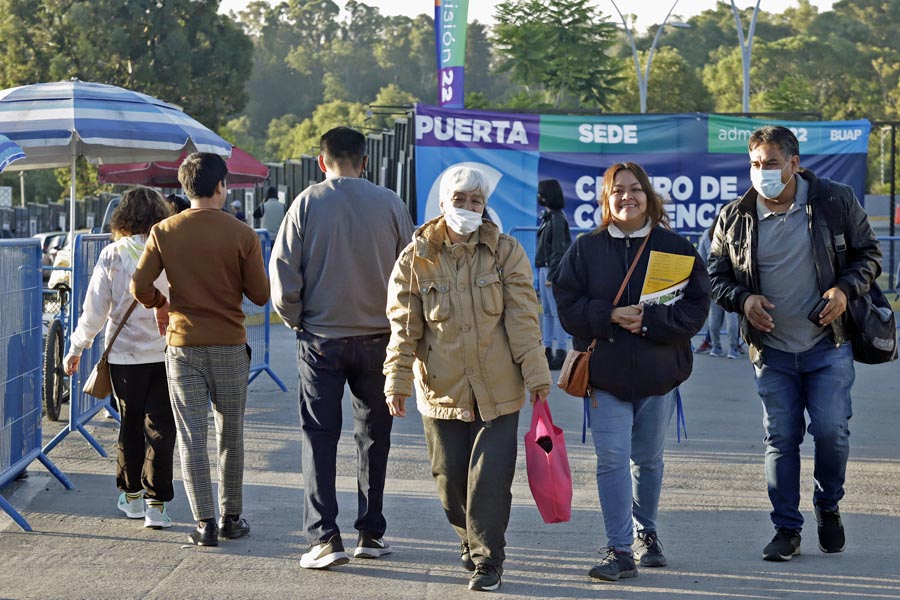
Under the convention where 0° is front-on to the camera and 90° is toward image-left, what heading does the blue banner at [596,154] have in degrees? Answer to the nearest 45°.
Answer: approximately 0°

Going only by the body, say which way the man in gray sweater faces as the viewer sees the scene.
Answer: away from the camera

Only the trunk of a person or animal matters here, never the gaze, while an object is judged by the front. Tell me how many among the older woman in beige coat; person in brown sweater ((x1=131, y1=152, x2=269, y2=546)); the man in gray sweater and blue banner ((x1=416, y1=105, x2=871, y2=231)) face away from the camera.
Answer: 2

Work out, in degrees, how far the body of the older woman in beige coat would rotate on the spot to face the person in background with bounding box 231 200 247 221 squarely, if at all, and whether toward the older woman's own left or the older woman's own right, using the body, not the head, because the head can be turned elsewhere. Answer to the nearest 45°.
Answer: approximately 180°

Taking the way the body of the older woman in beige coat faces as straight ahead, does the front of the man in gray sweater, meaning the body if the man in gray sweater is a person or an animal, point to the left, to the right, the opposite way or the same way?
the opposite way

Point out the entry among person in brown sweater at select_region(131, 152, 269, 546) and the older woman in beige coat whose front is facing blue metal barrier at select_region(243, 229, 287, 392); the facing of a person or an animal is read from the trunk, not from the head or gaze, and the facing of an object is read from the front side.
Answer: the person in brown sweater

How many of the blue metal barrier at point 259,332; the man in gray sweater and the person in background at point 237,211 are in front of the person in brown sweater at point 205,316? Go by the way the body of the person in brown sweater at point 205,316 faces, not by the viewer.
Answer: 2

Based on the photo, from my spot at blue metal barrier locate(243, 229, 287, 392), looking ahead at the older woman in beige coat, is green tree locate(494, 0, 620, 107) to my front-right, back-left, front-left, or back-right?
back-left

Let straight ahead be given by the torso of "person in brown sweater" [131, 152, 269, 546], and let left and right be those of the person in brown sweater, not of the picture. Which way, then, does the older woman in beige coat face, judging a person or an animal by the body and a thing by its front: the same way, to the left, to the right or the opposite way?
the opposite way

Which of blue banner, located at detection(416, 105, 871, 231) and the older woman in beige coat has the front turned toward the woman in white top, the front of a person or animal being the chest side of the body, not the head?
the blue banner
